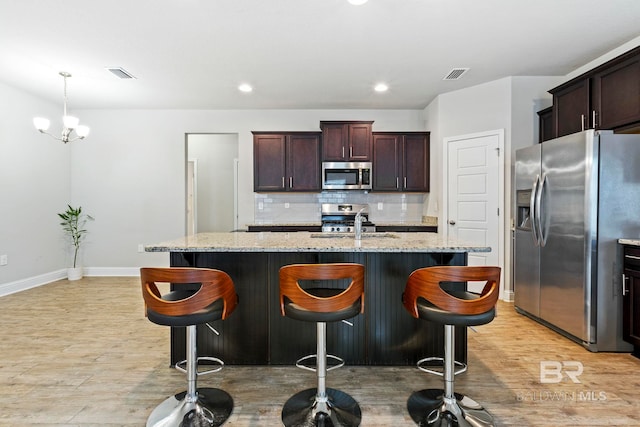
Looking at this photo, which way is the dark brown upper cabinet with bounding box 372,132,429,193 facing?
toward the camera

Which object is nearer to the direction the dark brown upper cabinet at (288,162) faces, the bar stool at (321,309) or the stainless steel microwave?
the bar stool

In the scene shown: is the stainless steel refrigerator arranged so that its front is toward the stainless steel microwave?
no

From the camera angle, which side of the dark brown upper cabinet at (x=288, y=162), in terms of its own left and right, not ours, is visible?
front

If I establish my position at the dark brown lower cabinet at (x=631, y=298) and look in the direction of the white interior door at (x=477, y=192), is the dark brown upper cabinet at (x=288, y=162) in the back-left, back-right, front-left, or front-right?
front-left

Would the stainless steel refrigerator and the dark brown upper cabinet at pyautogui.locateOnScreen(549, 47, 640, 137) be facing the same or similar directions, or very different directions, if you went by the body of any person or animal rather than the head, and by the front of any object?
same or similar directions

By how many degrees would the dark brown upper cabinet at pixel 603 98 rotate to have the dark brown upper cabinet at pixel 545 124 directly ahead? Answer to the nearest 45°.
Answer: approximately 90° to its right

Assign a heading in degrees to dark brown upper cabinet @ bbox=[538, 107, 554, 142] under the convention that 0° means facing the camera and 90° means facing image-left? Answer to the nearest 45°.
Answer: approximately 45°

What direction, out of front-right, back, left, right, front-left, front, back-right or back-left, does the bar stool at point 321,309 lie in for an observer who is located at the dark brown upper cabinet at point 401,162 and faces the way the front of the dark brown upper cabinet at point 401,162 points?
front

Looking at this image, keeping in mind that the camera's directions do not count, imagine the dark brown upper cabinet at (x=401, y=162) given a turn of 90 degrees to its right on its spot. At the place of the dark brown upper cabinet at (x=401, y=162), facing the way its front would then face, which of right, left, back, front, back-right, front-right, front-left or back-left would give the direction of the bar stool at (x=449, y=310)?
left

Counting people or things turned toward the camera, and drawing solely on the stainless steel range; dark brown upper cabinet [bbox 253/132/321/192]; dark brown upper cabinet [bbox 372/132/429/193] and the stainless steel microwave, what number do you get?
4

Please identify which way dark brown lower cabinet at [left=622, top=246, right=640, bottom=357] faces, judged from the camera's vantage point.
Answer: facing the viewer and to the left of the viewer

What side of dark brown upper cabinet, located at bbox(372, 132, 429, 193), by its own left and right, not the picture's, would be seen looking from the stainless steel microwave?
right

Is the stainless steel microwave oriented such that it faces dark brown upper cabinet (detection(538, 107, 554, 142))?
no

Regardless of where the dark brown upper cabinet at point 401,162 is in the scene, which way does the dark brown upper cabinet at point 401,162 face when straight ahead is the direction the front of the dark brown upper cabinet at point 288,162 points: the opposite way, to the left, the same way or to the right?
the same way

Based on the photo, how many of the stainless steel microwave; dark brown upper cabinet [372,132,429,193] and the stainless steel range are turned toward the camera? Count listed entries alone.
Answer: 3

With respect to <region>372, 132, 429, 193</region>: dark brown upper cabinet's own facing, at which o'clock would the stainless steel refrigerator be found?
The stainless steel refrigerator is roughly at 11 o'clock from the dark brown upper cabinet.

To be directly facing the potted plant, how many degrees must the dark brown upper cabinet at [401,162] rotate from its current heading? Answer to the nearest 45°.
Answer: approximately 90° to its right

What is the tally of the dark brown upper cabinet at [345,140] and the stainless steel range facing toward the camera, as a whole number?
2

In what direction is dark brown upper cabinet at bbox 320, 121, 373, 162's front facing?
toward the camera

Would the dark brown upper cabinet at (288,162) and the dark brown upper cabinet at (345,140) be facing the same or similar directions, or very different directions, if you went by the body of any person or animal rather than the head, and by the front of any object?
same or similar directions

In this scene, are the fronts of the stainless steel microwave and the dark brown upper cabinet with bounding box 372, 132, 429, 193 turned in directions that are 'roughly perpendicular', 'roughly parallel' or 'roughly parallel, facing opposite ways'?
roughly parallel

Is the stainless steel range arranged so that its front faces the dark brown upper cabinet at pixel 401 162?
no
